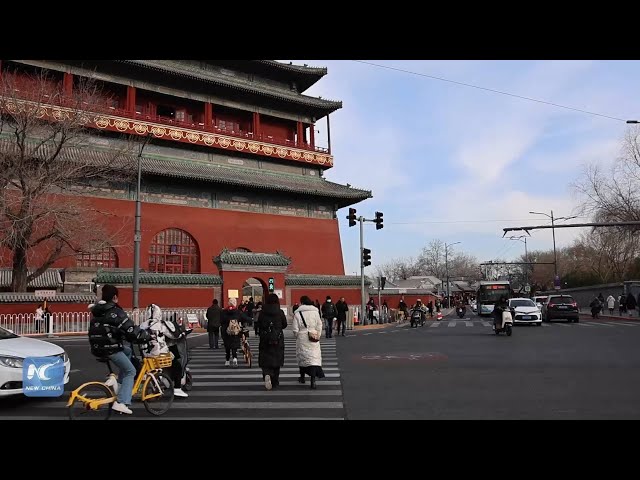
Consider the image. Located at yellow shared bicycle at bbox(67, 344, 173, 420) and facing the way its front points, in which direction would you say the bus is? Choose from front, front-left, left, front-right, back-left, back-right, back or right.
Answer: front-left

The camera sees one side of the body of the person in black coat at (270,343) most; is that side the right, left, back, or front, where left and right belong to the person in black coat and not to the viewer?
back

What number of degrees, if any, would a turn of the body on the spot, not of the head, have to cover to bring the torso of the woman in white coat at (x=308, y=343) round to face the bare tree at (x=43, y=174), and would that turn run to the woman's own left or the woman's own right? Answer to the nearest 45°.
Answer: approximately 45° to the woman's own left

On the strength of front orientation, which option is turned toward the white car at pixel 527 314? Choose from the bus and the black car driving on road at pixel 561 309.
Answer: the bus

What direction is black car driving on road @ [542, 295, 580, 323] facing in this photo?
away from the camera

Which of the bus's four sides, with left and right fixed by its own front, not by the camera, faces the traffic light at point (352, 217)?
front

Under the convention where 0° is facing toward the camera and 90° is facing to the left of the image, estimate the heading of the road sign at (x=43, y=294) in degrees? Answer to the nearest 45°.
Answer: approximately 0°

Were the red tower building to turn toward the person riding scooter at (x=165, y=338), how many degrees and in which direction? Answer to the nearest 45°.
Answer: approximately 45° to its right

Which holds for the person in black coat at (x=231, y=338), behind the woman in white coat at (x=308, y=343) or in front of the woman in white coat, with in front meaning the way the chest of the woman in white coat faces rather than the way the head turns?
in front

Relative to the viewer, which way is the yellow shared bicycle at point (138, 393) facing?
to the viewer's right

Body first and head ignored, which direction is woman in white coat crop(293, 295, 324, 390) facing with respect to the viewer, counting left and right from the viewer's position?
facing away from the viewer

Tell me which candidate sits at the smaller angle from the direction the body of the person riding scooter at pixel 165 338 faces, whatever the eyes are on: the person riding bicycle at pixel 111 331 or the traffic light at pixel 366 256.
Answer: the traffic light
